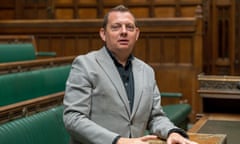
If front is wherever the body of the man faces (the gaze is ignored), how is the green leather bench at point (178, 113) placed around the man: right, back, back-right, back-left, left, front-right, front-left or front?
back-left

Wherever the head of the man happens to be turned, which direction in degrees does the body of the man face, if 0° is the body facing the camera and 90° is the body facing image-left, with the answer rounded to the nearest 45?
approximately 315°

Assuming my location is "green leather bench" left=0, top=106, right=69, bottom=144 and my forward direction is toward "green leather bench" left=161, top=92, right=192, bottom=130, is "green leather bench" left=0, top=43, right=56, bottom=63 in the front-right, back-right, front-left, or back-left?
front-left

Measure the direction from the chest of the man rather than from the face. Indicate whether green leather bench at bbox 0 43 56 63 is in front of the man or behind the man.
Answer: behind

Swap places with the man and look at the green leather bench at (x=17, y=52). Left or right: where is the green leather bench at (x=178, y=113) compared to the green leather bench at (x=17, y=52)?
right
